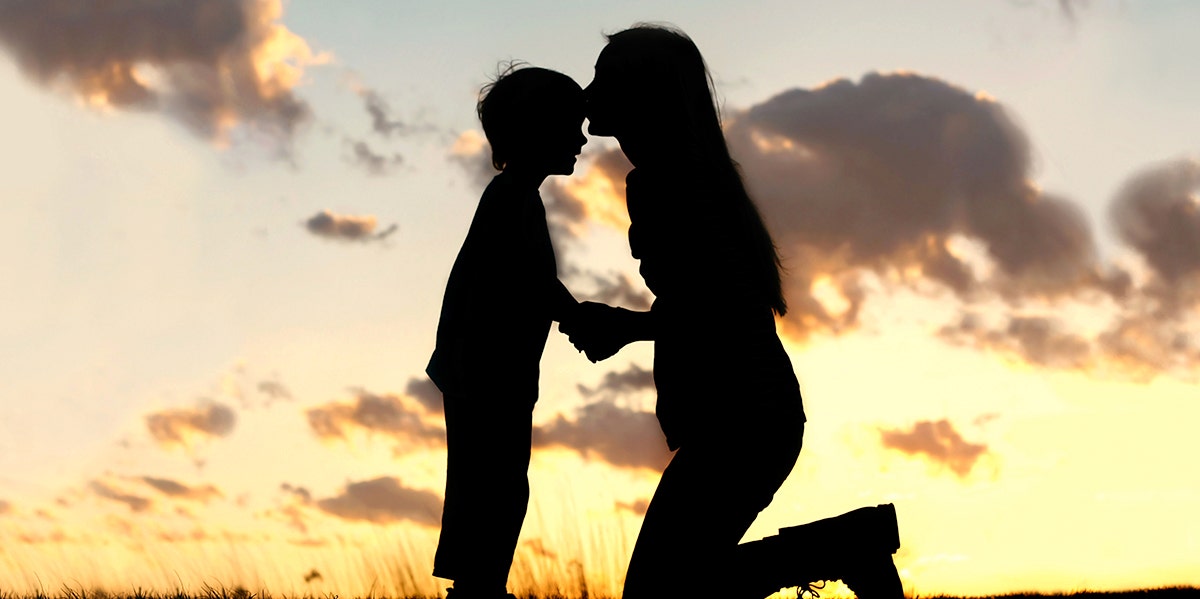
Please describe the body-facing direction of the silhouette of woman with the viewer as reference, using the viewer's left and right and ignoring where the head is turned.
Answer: facing to the left of the viewer

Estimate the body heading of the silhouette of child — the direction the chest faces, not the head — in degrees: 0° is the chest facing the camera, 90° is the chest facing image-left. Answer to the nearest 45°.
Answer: approximately 270°

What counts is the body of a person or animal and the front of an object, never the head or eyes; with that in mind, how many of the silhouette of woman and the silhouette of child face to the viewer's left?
1

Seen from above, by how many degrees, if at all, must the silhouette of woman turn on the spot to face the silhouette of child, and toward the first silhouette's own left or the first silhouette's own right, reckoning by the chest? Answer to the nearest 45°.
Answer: approximately 45° to the first silhouette's own right

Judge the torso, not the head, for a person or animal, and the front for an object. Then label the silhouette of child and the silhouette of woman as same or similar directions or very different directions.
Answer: very different directions

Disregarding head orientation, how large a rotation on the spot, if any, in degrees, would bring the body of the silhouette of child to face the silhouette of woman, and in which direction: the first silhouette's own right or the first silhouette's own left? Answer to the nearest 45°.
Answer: approximately 45° to the first silhouette's own right
